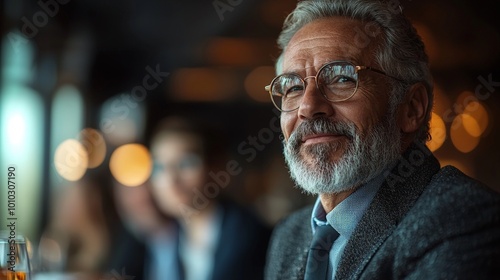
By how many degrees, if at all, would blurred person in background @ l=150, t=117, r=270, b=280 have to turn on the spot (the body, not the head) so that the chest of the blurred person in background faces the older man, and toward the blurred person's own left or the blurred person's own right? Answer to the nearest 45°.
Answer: approximately 45° to the blurred person's own left

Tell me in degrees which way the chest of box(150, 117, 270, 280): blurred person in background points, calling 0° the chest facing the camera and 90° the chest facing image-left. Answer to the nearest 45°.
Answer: approximately 45°

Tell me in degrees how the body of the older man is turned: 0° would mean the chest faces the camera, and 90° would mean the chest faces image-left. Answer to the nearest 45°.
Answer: approximately 45°

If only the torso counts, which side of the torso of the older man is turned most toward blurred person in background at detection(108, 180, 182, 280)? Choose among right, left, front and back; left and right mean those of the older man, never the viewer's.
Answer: right

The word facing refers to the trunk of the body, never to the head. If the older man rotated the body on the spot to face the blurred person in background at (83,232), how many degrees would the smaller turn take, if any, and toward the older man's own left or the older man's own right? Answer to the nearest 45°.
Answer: approximately 90° to the older man's own right

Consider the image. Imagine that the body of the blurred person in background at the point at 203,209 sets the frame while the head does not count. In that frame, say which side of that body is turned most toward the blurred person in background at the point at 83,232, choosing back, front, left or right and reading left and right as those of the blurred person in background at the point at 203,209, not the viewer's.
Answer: right
